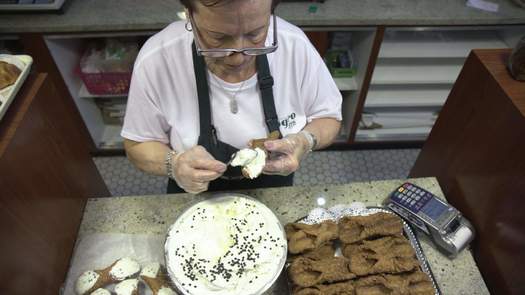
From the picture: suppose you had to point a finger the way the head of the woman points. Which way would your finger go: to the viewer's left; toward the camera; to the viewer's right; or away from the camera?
toward the camera

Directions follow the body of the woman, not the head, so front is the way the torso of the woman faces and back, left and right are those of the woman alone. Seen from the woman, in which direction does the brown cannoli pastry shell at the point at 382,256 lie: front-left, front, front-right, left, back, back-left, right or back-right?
front-left

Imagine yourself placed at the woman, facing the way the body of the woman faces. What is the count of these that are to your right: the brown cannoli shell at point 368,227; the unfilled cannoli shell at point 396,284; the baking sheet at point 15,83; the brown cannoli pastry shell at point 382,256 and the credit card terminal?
1

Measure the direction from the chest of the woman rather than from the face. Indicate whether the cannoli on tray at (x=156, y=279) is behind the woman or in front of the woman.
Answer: in front

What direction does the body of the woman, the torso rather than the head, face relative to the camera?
toward the camera

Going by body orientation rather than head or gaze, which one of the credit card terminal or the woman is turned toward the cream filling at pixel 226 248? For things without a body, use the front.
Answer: the woman

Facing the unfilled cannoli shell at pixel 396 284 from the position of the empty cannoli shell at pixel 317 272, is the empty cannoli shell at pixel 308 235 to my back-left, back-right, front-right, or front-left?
back-left

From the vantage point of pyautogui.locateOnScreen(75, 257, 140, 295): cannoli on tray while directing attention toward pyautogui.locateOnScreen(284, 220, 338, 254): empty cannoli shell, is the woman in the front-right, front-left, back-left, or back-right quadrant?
front-left

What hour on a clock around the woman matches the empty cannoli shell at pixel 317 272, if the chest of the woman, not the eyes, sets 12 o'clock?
The empty cannoli shell is roughly at 11 o'clock from the woman.

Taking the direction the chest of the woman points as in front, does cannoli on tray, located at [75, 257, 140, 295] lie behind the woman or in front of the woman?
in front
